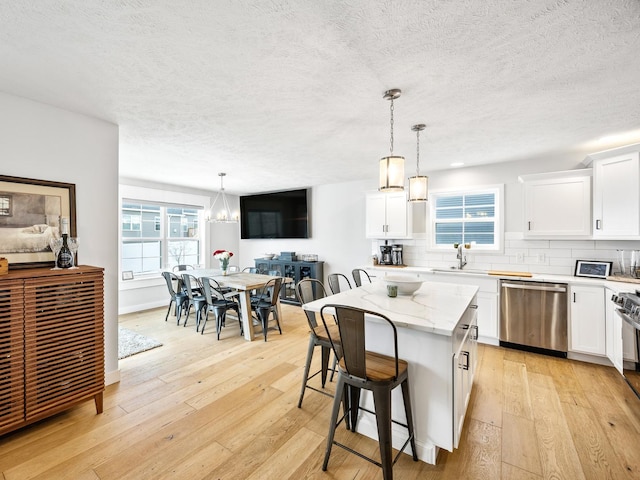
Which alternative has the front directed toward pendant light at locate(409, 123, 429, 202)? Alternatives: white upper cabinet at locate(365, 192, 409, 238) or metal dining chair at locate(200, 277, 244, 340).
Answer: the white upper cabinet

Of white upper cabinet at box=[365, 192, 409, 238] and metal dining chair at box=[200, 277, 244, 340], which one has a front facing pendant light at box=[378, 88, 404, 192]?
the white upper cabinet

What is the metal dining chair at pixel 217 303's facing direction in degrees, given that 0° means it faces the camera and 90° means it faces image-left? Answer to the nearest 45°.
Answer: approximately 225°

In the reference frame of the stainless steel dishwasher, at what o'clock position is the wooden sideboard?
The wooden sideboard is roughly at 1 o'clock from the stainless steel dishwasher.

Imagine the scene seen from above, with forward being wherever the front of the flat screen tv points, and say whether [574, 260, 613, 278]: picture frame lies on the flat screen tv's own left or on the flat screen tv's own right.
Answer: on the flat screen tv's own left

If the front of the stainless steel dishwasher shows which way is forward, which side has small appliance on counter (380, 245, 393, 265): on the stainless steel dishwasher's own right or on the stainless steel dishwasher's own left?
on the stainless steel dishwasher's own right

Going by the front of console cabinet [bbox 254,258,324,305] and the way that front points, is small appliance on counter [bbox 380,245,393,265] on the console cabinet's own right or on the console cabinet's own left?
on the console cabinet's own left

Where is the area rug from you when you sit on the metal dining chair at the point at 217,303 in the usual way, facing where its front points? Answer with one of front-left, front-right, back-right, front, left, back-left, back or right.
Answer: back-left
